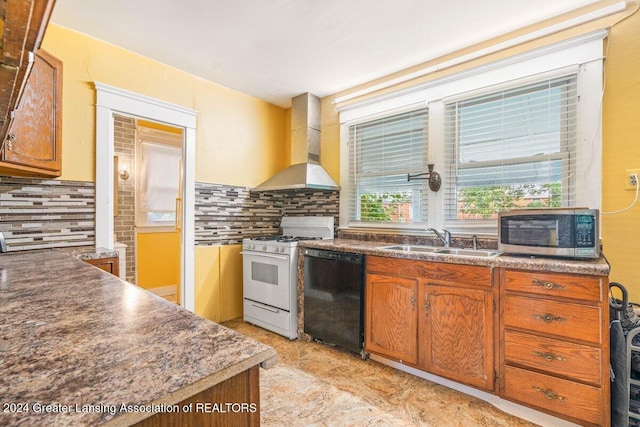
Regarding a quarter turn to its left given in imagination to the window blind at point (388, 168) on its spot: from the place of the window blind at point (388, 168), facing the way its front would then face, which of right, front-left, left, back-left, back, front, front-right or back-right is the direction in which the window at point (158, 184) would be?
back-right

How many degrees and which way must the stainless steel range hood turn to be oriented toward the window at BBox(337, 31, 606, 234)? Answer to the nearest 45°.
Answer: approximately 90° to its left

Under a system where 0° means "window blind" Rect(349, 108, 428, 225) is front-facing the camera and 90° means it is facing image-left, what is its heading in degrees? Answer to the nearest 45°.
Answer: approximately 45°

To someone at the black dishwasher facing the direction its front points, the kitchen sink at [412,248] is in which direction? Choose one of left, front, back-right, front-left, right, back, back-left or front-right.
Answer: back-left

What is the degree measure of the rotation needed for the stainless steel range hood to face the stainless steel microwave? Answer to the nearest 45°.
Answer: approximately 90° to its left

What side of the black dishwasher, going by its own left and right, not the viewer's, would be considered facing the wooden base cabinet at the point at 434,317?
left

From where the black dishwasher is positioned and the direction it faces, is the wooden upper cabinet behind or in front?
in front

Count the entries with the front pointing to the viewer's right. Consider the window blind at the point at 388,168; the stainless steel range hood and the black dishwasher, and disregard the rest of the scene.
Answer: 0

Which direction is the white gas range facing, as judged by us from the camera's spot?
facing the viewer and to the left of the viewer

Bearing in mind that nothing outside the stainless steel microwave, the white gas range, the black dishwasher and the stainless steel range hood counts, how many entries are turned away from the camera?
0

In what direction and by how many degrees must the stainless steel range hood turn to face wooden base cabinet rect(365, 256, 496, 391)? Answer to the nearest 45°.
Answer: approximately 90° to its left

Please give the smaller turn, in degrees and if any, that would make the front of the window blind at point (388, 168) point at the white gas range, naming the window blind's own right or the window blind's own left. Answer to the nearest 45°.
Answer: approximately 45° to the window blind's own right

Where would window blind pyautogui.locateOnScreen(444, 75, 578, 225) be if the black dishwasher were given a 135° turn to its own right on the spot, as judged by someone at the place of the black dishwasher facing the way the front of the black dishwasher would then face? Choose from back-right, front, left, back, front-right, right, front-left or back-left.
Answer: right

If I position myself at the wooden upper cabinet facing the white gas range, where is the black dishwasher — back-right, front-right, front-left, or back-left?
front-right

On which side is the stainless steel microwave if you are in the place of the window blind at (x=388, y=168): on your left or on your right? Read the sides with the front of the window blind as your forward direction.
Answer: on your left

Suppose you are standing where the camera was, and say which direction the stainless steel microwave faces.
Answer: facing the viewer
